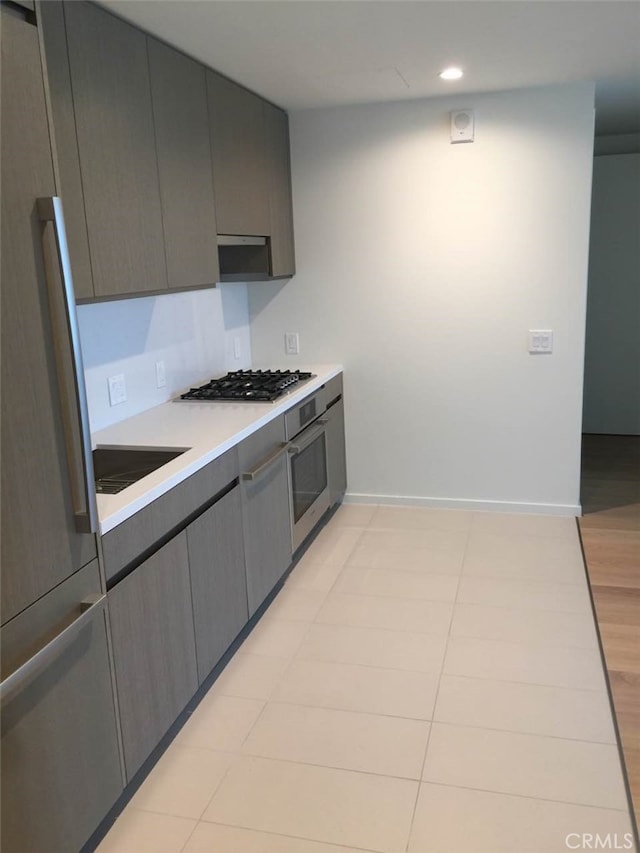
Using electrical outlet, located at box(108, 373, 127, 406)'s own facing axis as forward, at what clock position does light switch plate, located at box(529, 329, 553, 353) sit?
The light switch plate is roughly at 10 o'clock from the electrical outlet.

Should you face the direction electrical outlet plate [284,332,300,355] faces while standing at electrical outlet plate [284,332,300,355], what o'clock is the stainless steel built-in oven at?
The stainless steel built-in oven is roughly at 12 o'clock from the electrical outlet plate.

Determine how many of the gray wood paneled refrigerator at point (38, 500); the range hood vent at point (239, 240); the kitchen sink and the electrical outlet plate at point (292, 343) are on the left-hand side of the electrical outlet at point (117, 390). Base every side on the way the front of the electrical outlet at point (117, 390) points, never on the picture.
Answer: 2

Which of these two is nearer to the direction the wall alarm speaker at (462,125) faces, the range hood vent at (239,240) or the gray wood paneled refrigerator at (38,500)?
the gray wood paneled refrigerator

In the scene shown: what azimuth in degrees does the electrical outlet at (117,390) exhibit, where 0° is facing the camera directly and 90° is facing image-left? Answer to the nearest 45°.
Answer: approximately 315°

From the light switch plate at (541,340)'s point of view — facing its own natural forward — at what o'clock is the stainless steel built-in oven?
The stainless steel built-in oven is roughly at 2 o'clock from the light switch plate.

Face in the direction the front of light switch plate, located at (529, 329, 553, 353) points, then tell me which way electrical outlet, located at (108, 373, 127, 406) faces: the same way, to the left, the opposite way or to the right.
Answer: to the left

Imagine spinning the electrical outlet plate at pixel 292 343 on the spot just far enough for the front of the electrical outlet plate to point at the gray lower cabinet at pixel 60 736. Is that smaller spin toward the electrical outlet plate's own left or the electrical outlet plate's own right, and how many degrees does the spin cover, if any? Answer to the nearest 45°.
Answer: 0° — it already faces it

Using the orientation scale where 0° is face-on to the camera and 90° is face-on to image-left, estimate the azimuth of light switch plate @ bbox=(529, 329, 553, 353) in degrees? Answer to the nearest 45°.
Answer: approximately 0°

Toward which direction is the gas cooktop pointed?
to the viewer's right

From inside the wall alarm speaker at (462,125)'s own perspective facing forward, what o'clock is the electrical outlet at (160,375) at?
The electrical outlet is roughly at 2 o'clock from the wall alarm speaker.
